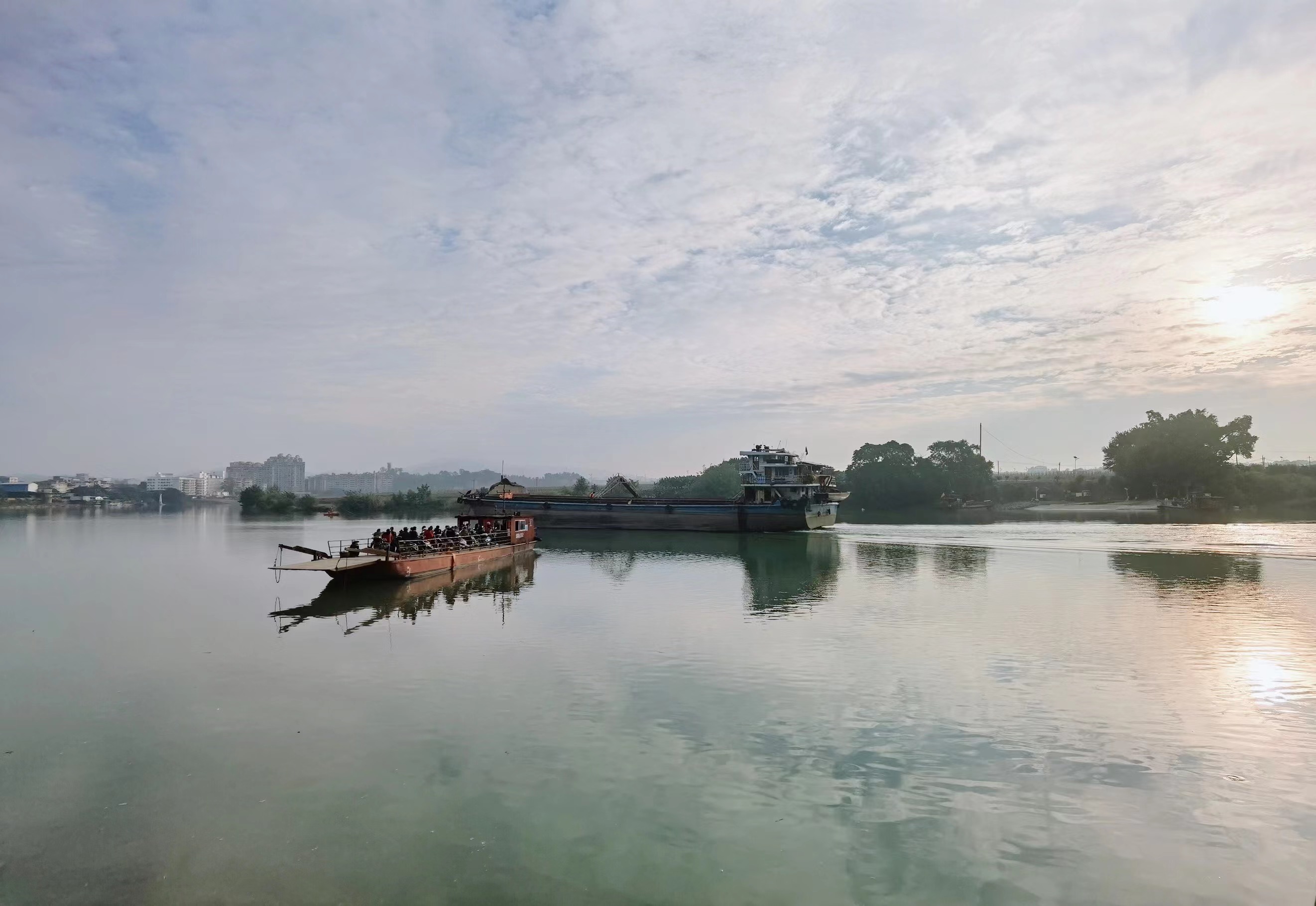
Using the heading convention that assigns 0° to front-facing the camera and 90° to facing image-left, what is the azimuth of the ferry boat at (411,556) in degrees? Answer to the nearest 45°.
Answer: approximately 45°
